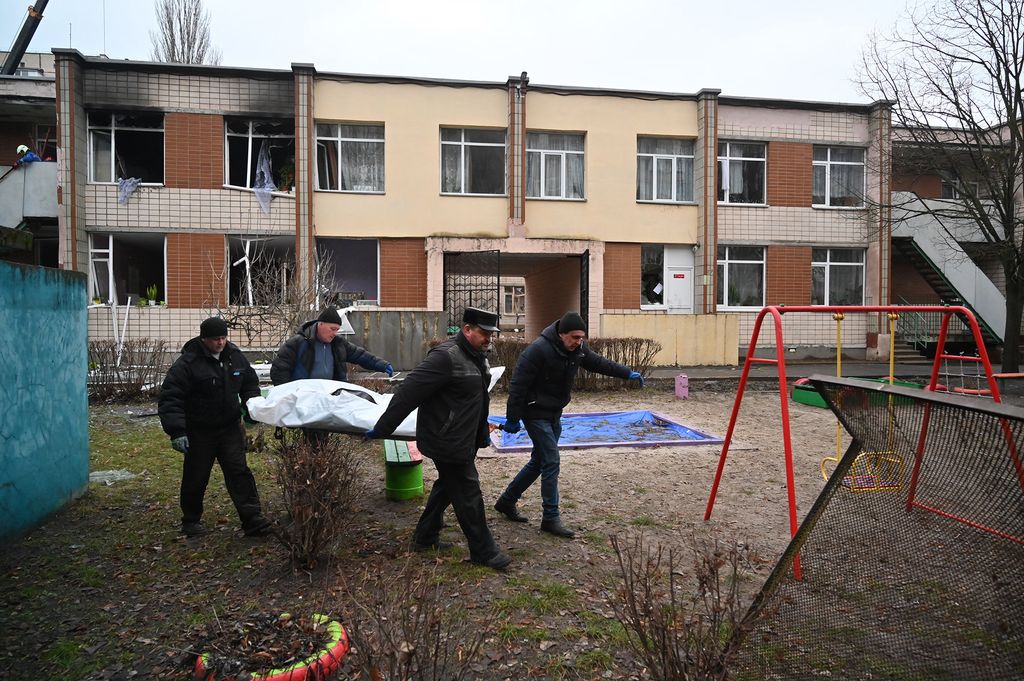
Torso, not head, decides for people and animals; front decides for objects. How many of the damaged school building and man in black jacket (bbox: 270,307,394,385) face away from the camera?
0

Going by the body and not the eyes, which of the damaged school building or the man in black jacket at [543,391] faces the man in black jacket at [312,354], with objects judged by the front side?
the damaged school building

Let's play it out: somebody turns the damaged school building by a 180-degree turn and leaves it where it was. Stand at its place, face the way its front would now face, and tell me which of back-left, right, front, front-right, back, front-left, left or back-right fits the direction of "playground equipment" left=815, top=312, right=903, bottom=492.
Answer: back

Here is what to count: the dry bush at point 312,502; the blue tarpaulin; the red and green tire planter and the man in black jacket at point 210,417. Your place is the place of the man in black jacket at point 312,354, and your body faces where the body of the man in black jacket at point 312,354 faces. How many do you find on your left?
1

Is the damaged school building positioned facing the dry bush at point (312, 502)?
yes

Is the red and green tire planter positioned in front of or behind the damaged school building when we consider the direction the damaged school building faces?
in front

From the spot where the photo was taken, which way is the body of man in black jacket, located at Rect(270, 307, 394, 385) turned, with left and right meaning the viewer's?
facing the viewer and to the right of the viewer

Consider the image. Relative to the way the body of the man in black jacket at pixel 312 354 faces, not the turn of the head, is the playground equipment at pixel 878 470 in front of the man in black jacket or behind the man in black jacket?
in front
